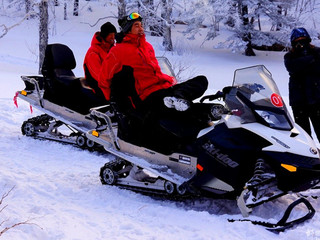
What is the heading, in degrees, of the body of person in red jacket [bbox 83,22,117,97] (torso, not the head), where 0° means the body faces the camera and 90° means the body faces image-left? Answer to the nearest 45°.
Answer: approximately 270°

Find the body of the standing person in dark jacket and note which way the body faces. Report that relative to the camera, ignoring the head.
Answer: toward the camera

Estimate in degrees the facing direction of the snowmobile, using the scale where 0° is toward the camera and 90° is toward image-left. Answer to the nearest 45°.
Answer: approximately 315°

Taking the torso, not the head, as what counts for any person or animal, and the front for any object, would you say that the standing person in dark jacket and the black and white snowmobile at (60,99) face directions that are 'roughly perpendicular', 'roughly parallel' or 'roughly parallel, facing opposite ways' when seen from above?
roughly perpendicular

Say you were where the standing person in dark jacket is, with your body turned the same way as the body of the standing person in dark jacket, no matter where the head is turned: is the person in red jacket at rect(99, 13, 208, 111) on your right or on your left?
on your right

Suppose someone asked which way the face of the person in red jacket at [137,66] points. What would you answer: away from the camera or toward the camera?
toward the camera

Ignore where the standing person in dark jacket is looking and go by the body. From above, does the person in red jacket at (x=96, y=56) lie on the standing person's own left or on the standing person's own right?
on the standing person's own right

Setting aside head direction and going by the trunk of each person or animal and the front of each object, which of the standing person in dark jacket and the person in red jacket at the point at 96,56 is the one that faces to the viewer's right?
the person in red jacket

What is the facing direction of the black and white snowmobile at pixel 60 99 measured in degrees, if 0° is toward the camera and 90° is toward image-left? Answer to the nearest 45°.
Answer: approximately 315°

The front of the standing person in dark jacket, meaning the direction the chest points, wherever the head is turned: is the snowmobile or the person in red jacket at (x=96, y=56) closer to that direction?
the snowmobile

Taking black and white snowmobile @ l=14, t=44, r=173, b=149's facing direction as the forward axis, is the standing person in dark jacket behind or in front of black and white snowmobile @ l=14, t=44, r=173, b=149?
in front

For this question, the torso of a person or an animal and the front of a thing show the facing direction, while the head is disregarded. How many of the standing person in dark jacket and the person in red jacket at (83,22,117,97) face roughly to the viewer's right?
1

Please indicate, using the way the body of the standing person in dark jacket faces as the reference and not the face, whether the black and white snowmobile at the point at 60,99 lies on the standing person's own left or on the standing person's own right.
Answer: on the standing person's own right
